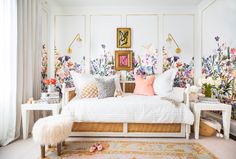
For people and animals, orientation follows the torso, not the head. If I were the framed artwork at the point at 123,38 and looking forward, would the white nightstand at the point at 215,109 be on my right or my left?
on my left

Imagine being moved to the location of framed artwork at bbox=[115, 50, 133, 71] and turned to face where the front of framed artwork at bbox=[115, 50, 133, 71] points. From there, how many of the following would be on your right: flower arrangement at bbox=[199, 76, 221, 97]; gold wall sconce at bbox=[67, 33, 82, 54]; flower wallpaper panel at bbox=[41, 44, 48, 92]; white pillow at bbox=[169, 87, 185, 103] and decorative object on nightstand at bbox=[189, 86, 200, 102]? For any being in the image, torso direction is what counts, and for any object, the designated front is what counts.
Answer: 2

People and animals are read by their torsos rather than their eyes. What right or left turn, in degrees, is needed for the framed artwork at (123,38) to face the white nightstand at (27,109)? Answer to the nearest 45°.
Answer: approximately 45° to its right

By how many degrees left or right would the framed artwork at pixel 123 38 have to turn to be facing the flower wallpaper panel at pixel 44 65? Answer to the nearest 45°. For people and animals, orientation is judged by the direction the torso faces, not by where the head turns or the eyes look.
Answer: approximately 90° to its right

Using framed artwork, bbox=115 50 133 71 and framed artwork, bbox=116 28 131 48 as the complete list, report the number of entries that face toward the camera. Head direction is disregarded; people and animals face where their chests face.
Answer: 2

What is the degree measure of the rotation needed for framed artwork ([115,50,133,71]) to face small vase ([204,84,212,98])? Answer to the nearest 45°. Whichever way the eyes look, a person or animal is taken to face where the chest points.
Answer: approximately 90° to its left

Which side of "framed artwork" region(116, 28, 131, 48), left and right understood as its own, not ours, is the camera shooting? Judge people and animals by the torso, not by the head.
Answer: front

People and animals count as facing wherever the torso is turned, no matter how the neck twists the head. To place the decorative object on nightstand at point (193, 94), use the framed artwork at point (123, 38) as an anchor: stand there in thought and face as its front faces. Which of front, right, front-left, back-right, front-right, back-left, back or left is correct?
front-left

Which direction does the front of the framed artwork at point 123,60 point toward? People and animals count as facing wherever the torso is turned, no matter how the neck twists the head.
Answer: toward the camera

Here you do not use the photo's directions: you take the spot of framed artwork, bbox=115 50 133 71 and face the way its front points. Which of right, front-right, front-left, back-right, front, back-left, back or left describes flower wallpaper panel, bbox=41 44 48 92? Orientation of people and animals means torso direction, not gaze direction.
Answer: right

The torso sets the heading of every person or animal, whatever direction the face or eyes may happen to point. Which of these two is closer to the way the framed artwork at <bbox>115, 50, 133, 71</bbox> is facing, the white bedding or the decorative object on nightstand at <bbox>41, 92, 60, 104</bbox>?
the white bedding

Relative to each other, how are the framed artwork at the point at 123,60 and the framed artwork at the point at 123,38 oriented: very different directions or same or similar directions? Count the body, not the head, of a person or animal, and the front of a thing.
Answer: same or similar directions

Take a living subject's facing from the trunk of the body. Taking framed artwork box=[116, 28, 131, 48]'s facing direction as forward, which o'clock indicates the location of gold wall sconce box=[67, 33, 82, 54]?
The gold wall sconce is roughly at 3 o'clock from the framed artwork.

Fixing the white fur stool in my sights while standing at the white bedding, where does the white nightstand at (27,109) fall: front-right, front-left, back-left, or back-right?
front-right
